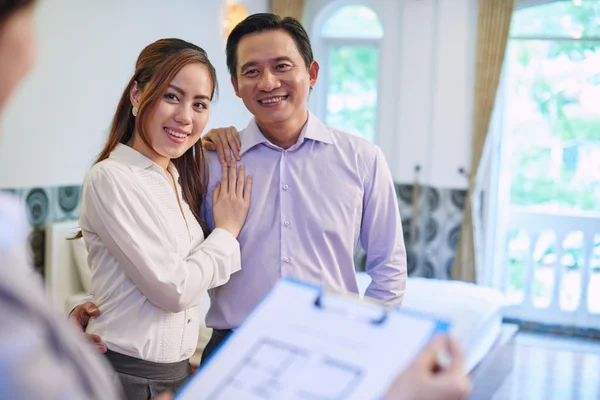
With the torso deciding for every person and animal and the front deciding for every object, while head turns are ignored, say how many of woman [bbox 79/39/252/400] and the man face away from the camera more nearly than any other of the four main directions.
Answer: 0

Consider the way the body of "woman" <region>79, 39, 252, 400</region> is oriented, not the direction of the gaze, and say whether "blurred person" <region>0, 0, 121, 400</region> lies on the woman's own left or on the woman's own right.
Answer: on the woman's own right

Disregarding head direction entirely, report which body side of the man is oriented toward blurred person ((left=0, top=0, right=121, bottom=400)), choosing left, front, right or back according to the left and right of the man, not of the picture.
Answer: front

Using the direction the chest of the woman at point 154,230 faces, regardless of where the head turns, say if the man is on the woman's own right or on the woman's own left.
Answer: on the woman's own left

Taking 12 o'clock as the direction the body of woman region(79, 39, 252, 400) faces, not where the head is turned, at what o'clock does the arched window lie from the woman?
The arched window is roughly at 8 o'clock from the woman.

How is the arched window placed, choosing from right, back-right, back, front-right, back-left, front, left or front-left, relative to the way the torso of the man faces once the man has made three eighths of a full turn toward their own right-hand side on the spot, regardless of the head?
front-right

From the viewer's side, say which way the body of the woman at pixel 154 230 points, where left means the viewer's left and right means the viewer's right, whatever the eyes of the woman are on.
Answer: facing the viewer and to the right of the viewer

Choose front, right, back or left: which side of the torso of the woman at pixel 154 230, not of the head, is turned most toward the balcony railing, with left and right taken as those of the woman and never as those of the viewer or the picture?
left

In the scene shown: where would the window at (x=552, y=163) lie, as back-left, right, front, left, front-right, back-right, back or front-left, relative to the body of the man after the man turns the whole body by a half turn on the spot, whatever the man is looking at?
front-right

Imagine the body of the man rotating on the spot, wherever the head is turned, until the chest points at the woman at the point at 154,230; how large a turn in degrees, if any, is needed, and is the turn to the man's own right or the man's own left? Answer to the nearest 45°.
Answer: approximately 45° to the man's own right
